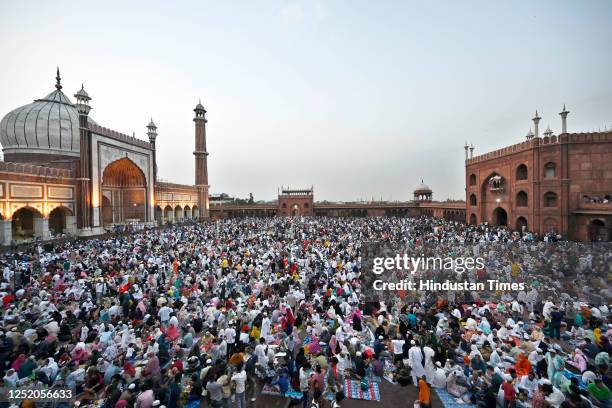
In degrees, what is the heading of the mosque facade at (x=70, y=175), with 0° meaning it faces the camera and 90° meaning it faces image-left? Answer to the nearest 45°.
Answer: approximately 315°

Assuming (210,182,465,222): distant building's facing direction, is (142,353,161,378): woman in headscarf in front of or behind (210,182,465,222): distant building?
in front

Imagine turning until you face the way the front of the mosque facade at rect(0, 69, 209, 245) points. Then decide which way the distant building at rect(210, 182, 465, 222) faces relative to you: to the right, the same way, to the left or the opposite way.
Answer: to the right

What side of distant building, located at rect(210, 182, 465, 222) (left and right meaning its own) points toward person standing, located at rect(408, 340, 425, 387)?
front

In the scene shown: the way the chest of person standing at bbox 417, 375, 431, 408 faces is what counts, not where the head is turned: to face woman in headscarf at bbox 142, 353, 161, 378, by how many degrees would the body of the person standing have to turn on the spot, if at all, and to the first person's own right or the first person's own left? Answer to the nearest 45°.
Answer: approximately 90° to the first person's own left

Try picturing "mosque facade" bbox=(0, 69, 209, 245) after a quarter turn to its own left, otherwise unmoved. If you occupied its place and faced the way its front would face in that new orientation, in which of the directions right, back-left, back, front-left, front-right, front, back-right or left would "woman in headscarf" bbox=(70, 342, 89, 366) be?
back-right

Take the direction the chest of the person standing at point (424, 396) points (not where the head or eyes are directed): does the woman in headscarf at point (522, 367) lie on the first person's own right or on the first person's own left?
on the first person's own right

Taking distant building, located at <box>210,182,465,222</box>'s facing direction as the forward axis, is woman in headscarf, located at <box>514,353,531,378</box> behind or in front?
in front

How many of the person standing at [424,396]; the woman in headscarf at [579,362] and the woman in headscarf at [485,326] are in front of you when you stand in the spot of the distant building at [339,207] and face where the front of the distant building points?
3

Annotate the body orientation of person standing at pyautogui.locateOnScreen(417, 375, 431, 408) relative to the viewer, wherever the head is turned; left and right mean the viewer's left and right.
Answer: facing away from the viewer

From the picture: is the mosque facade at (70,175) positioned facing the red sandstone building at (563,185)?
yes
